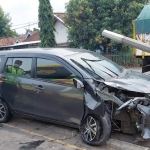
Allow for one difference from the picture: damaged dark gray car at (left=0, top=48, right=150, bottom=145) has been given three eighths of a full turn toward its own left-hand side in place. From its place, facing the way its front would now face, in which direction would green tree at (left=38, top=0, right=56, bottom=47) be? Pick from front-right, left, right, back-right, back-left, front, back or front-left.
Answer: front

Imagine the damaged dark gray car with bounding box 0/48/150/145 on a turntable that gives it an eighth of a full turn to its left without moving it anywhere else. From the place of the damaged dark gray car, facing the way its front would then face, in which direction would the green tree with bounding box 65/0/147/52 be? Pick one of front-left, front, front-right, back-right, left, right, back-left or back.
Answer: left

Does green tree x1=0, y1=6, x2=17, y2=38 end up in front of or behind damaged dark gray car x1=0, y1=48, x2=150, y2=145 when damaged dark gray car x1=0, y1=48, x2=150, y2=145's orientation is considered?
behind

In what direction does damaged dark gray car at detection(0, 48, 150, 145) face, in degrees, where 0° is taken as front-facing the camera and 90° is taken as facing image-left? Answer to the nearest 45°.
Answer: approximately 315°
